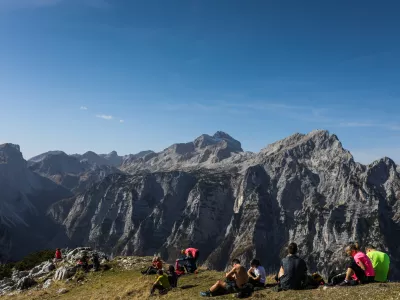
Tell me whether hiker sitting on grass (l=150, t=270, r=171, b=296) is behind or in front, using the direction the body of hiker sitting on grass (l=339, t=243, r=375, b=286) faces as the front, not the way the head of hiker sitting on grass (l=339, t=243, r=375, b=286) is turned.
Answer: in front

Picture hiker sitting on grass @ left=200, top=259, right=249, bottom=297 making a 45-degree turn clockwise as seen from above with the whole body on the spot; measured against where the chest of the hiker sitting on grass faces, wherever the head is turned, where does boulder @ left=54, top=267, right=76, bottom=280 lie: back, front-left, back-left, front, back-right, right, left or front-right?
front

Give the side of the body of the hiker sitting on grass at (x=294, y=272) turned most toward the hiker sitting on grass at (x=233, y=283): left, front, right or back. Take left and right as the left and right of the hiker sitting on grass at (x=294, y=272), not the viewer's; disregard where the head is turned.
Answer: left

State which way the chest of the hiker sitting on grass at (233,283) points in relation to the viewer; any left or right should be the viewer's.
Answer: facing to the left of the viewer

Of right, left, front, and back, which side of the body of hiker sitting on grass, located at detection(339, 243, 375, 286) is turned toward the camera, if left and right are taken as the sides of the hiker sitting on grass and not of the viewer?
left

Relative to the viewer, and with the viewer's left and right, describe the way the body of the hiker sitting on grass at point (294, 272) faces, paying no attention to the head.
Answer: facing away from the viewer

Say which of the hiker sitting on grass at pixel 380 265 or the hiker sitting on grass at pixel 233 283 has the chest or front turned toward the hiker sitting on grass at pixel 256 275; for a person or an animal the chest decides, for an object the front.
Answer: the hiker sitting on grass at pixel 380 265
